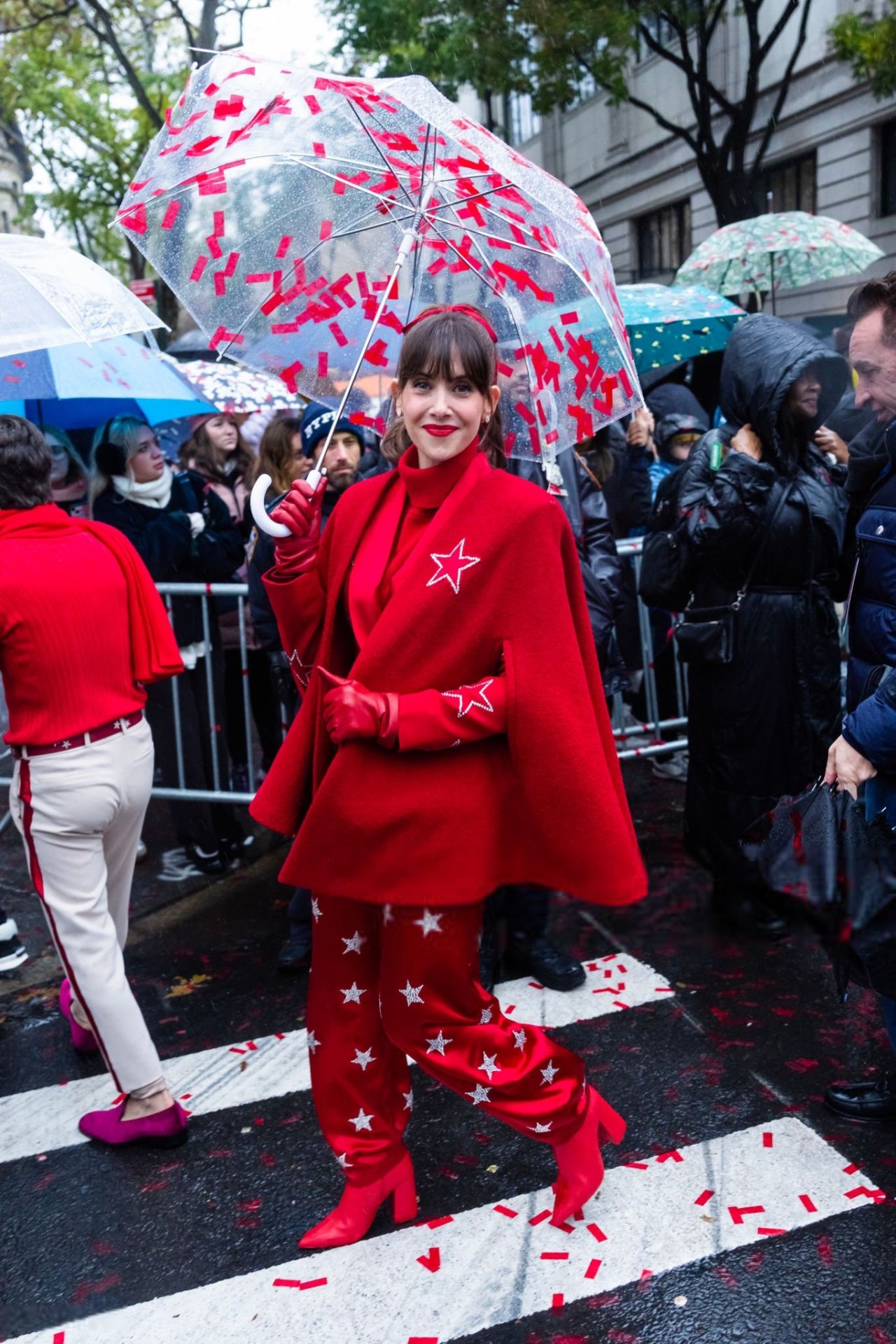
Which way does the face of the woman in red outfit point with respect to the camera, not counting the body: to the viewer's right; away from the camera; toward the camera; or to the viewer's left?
toward the camera

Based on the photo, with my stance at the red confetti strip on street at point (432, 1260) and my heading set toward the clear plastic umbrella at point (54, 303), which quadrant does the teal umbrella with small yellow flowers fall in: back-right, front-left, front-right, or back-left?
front-right

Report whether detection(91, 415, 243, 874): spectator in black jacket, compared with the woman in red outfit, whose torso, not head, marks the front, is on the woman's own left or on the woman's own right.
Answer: on the woman's own right

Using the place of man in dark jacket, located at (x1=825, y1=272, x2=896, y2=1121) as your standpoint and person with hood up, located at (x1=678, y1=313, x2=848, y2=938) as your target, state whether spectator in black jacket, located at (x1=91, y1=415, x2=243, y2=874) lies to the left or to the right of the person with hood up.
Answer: left

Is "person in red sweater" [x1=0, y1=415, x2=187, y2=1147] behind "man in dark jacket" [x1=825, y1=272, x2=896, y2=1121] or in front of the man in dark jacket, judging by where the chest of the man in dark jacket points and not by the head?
in front

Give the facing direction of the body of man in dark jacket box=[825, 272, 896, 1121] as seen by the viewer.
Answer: to the viewer's left

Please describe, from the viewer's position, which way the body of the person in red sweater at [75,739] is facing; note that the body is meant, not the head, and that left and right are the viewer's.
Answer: facing away from the viewer and to the left of the viewer

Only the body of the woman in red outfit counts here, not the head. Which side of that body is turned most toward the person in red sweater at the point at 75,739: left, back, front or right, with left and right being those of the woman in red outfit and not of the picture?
right

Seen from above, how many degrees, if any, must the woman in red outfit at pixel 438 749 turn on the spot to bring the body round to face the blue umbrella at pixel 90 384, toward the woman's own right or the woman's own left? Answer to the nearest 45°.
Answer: approximately 90° to the woman's own right

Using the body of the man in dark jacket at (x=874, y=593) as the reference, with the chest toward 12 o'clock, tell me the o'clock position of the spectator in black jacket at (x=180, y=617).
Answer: The spectator in black jacket is roughly at 1 o'clock from the man in dark jacket.

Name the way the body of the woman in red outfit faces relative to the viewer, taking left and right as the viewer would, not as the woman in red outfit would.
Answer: facing the viewer and to the left of the viewer

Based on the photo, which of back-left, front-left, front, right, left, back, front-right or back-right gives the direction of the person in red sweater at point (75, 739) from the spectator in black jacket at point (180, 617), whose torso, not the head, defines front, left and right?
front-right

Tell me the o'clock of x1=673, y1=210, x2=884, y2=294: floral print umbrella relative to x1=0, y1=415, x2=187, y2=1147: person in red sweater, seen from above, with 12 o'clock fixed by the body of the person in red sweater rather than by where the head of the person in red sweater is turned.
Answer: The floral print umbrella is roughly at 3 o'clock from the person in red sweater.

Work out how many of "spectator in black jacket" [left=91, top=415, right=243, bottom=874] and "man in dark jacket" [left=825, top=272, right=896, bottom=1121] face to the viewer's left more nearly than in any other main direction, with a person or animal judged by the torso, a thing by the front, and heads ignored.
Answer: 1
